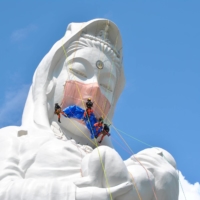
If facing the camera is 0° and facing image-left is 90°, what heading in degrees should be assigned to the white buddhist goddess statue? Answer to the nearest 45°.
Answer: approximately 315°
